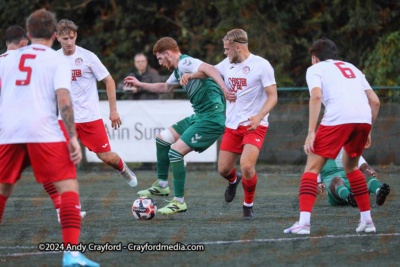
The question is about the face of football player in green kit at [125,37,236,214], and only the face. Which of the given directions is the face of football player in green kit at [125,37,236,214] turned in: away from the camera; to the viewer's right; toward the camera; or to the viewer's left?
to the viewer's left

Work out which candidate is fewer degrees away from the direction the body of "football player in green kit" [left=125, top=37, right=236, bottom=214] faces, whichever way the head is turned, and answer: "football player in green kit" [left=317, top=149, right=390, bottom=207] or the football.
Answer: the football

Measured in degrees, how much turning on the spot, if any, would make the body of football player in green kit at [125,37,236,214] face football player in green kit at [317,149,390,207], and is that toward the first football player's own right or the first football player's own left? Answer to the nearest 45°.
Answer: approximately 180°

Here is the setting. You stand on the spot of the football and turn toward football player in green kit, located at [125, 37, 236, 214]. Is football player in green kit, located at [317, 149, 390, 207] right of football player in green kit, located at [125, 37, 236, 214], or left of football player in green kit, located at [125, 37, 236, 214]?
right

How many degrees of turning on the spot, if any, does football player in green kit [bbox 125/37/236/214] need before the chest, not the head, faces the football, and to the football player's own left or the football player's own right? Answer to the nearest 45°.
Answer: approximately 45° to the football player's own left

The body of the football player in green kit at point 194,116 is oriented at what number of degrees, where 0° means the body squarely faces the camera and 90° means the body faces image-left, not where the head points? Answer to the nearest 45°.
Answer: approximately 90°
